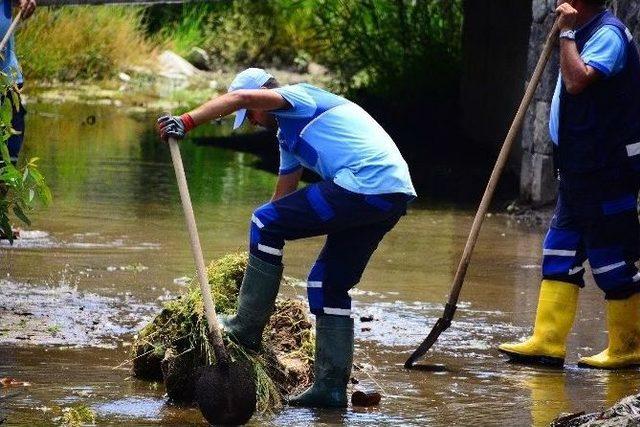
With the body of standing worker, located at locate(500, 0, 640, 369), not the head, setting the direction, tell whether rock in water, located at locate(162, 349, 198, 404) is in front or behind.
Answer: in front

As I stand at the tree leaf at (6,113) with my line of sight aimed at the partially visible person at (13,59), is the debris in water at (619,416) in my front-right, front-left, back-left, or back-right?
back-right

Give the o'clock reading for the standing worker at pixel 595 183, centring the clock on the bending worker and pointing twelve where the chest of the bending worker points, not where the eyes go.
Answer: The standing worker is roughly at 5 o'clock from the bending worker.

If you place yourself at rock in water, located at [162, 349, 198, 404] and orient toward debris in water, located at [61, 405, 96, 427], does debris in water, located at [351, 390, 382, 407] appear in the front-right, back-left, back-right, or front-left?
back-left

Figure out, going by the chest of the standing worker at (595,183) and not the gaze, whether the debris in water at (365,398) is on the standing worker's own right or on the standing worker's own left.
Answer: on the standing worker's own left

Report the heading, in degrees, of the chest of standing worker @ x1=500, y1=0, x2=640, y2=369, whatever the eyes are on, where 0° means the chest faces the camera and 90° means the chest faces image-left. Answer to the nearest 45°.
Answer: approximately 90°

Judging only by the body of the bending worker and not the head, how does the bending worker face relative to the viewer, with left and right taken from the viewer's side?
facing to the left of the viewer

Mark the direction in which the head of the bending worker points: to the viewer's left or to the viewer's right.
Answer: to the viewer's left

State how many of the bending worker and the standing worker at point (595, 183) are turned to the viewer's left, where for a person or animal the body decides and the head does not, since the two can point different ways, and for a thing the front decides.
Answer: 2

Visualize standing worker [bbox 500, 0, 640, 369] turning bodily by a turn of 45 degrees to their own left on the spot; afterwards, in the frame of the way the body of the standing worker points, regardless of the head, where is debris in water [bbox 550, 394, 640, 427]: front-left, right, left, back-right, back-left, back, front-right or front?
front-left

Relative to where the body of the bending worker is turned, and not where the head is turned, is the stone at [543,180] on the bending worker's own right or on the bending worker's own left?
on the bending worker's own right
